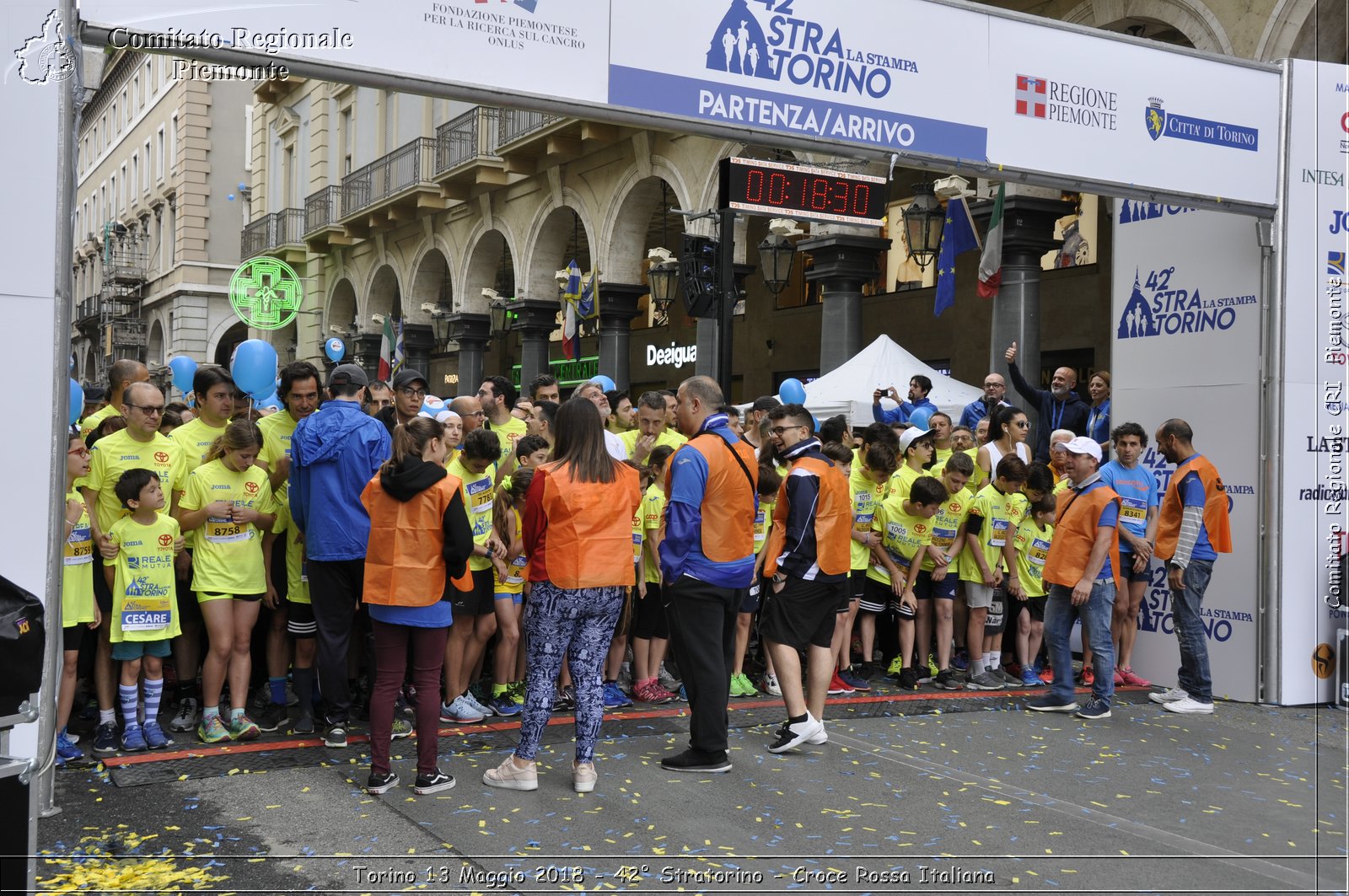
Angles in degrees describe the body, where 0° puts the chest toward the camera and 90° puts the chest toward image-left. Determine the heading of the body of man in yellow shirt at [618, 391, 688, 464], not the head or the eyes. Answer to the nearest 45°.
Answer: approximately 0°

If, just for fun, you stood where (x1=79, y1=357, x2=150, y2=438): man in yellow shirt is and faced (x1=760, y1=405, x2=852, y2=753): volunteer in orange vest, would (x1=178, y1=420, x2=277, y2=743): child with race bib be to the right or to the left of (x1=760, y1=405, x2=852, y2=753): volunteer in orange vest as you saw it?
right

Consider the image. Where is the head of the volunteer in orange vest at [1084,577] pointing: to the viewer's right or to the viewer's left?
to the viewer's left

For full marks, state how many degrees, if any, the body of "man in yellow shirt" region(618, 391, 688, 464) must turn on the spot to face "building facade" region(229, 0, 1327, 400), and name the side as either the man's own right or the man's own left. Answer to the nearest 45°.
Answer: approximately 180°

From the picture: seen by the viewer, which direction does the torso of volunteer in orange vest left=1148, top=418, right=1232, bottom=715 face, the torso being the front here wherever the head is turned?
to the viewer's left

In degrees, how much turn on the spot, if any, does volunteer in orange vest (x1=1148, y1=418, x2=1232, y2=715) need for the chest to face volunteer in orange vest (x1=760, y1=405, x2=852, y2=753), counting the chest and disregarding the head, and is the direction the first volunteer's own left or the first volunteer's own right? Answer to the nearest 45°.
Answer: approximately 45° to the first volunteer's own left

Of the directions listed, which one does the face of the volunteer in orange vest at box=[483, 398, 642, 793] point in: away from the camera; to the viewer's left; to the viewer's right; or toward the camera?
away from the camera

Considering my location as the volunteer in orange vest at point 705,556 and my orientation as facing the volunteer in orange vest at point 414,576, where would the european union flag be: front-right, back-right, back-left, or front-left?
back-right

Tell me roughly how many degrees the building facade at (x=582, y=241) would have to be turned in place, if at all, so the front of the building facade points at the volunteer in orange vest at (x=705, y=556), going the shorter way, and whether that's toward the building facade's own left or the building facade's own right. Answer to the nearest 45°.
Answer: approximately 45° to the building facade's own left

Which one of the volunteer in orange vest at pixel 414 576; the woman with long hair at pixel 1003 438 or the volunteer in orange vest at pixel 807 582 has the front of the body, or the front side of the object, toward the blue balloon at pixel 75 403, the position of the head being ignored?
the volunteer in orange vest at pixel 807 582

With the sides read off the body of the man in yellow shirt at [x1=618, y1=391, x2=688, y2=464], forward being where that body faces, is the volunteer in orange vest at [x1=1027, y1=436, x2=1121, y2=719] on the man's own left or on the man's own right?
on the man's own left

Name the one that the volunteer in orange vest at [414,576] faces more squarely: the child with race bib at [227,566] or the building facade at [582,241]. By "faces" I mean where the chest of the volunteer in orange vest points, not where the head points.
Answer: the building facade

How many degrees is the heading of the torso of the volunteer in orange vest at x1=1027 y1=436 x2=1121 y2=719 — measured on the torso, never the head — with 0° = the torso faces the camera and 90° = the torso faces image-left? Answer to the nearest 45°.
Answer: approximately 45°

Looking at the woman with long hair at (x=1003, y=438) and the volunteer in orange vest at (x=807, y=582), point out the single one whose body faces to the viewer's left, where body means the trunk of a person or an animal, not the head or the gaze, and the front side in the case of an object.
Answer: the volunteer in orange vest
